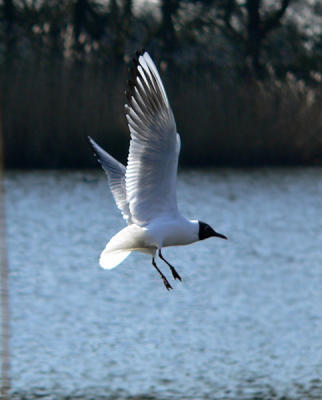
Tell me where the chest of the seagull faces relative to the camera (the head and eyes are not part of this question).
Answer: to the viewer's right
